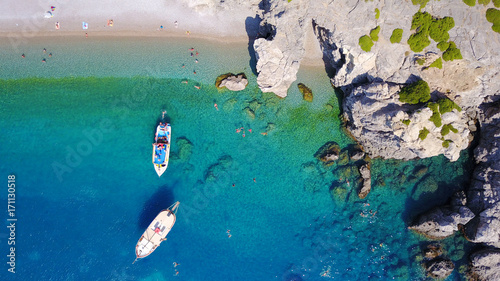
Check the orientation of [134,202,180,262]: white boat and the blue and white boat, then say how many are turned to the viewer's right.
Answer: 0
